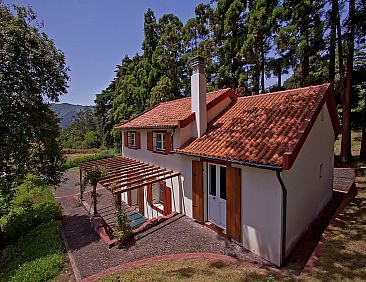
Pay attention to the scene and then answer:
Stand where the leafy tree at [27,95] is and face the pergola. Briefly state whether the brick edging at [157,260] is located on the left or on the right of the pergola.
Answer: right

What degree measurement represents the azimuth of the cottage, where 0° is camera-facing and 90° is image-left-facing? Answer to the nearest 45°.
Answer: approximately 45°

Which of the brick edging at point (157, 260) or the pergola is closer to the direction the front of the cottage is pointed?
the brick edging

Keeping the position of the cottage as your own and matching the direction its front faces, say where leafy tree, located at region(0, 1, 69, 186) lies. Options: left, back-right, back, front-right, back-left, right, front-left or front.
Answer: front-right

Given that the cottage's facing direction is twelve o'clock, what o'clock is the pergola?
The pergola is roughly at 2 o'clock from the cottage.

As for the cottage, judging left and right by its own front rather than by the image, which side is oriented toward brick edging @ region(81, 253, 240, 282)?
front

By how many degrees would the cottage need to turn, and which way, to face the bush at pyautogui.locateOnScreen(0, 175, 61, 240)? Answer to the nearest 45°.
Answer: approximately 45° to its right
